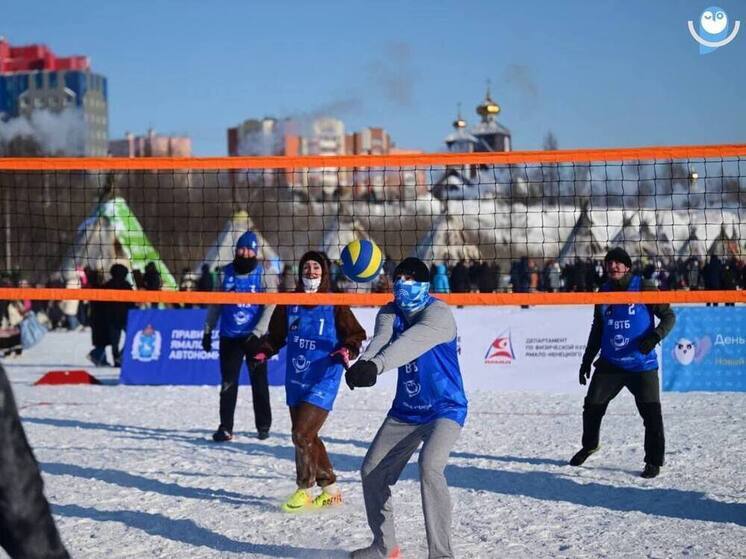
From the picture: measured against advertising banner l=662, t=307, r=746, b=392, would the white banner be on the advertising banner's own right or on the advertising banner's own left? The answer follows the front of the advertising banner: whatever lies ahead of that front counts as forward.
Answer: on the advertising banner's own right

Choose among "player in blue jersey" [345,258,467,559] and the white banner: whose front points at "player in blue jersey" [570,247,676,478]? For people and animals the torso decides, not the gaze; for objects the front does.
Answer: the white banner

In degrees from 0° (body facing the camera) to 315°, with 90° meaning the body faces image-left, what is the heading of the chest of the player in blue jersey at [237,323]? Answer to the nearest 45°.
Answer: approximately 0°

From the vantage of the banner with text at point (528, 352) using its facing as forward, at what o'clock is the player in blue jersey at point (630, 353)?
The player in blue jersey is roughly at 12 o'clock from the banner with text.

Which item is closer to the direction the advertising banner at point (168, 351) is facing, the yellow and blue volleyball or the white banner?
the yellow and blue volleyball

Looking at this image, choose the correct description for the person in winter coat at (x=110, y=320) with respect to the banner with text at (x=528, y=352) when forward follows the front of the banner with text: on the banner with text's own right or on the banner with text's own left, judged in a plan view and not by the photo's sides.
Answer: on the banner with text's own right

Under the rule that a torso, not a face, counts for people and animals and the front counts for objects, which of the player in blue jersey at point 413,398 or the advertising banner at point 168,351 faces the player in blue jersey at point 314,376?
the advertising banner

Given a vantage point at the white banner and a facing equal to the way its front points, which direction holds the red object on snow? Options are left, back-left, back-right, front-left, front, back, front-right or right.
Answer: right

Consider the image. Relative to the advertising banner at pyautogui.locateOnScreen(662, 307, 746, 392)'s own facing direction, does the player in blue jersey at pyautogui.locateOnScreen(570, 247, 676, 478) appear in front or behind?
in front

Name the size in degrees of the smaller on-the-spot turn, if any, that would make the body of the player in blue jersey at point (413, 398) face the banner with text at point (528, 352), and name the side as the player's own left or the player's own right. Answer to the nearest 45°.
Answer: approximately 135° to the player's own right

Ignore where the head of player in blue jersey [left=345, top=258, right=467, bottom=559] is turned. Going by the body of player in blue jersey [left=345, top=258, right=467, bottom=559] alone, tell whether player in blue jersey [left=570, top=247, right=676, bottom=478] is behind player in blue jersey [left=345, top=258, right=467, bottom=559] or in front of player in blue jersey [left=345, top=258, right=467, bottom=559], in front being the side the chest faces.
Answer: behind
